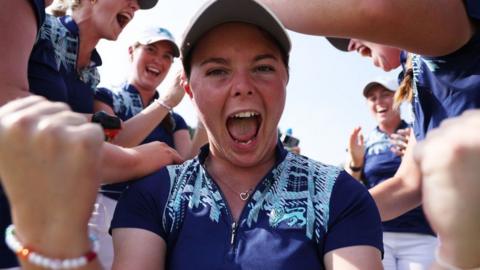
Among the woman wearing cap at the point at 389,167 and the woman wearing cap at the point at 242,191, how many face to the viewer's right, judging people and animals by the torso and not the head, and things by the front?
0

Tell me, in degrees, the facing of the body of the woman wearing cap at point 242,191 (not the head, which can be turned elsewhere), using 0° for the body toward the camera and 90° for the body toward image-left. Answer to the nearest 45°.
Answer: approximately 0°

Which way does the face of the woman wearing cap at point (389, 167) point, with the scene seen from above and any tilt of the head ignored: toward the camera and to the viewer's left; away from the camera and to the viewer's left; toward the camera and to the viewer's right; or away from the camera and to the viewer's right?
toward the camera and to the viewer's left

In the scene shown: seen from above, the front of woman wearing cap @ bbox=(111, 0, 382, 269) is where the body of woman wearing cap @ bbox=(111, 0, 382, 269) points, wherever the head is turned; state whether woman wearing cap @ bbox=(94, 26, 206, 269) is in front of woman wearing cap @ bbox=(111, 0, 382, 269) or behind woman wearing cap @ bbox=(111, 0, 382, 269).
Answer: behind

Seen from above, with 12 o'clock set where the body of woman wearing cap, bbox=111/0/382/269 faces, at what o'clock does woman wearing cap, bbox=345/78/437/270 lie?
woman wearing cap, bbox=345/78/437/270 is roughly at 7 o'clock from woman wearing cap, bbox=111/0/382/269.

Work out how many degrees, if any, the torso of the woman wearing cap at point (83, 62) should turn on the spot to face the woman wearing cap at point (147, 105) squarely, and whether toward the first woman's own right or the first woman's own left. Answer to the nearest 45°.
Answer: approximately 90° to the first woman's own left

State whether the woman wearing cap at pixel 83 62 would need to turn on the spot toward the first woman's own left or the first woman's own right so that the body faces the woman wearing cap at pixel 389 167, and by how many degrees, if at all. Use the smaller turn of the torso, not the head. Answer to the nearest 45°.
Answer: approximately 90° to the first woman's own left

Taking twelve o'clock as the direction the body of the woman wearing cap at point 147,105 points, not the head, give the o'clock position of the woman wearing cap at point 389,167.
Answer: the woman wearing cap at point 389,167 is roughly at 10 o'clock from the woman wearing cap at point 147,105.

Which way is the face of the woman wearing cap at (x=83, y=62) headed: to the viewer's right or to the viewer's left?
to the viewer's right

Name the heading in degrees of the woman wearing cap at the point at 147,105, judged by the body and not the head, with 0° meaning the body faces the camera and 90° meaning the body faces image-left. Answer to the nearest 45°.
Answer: approximately 315°

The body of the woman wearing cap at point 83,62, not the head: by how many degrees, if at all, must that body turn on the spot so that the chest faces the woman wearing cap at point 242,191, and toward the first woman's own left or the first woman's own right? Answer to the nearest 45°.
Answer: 0° — they already face them

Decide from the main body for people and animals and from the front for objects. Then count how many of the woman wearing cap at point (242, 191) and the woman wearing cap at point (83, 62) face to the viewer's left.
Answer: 0
